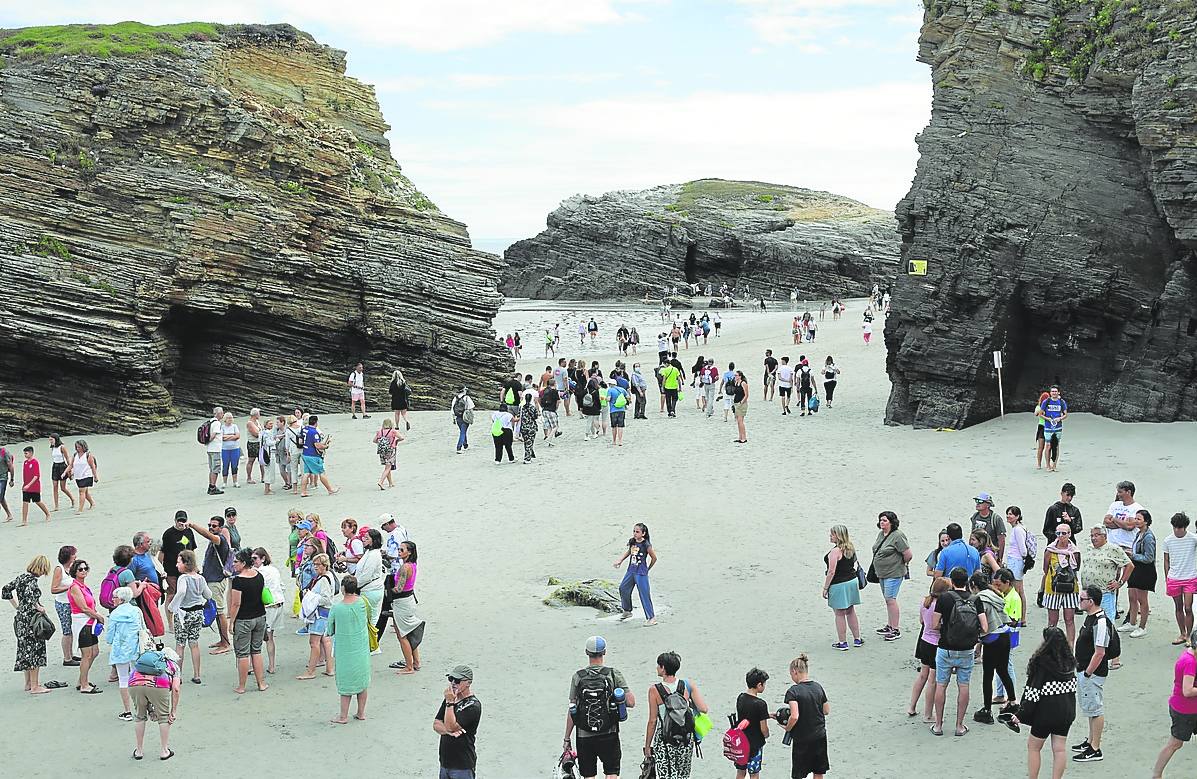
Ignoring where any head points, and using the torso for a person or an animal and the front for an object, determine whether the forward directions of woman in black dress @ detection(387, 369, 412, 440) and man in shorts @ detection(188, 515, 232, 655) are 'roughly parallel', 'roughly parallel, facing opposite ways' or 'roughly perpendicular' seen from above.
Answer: roughly perpendicular

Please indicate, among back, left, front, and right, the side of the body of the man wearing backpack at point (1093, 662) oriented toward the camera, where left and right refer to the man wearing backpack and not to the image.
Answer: left

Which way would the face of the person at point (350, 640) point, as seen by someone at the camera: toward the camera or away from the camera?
away from the camera

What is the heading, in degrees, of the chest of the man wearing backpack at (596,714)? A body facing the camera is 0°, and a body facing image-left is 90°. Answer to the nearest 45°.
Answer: approximately 180°

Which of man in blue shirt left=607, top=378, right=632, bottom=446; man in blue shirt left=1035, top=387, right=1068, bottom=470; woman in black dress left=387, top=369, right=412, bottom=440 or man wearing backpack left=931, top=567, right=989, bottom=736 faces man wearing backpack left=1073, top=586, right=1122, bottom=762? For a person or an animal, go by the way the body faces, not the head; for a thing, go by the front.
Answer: man in blue shirt left=1035, top=387, right=1068, bottom=470

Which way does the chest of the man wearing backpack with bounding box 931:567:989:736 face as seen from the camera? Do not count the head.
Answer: away from the camera

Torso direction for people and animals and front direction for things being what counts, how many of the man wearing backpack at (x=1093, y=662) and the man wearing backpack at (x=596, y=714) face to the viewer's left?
1

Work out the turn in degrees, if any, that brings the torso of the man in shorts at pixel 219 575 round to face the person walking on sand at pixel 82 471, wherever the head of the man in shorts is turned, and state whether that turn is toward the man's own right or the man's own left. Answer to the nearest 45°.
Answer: approximately 90° to the man's own right

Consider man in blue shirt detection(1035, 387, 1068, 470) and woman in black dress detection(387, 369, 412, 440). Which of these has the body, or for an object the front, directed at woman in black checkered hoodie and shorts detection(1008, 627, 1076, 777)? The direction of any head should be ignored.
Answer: the man in blue shirt

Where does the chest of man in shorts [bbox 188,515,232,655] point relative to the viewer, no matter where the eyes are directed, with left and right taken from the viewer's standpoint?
facing to the left of the viewer

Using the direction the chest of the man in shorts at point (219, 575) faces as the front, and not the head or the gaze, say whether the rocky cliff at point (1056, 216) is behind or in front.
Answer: behind

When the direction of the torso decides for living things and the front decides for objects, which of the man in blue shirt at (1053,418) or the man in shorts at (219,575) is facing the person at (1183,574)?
the man in blue shirt

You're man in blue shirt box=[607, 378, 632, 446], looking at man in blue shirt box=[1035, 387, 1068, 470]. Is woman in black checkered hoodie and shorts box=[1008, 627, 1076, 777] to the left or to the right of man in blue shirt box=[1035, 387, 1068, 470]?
right

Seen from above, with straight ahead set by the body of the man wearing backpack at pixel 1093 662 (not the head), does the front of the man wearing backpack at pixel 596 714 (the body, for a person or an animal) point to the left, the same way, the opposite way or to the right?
to the right
